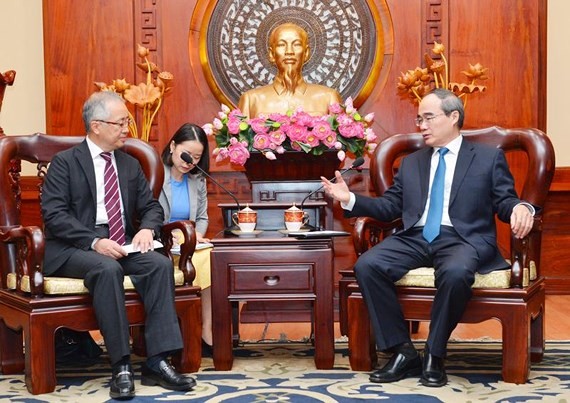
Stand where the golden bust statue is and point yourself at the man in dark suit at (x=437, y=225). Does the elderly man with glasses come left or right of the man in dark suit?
right

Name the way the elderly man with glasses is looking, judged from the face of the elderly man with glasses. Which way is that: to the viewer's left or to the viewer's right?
to the viewer's right

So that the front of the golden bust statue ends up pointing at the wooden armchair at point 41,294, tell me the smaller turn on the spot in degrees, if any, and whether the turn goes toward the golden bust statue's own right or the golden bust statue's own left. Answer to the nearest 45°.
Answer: approximately 45° to the golden bust statue's own right

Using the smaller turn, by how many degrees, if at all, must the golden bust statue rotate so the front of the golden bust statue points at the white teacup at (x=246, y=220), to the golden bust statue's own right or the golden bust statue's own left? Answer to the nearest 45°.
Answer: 0° — it already faces it

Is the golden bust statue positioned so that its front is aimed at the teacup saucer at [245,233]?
yes

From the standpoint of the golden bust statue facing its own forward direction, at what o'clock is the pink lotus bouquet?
The pink lotus bouquet is roughly at 12 o'clock from the golden bust statue.

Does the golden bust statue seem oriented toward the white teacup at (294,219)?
yes

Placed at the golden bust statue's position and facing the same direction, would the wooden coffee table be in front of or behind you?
in front

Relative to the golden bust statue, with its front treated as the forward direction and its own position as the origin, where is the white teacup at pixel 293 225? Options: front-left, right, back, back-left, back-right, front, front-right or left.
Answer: front

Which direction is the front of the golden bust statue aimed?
toward the camera
